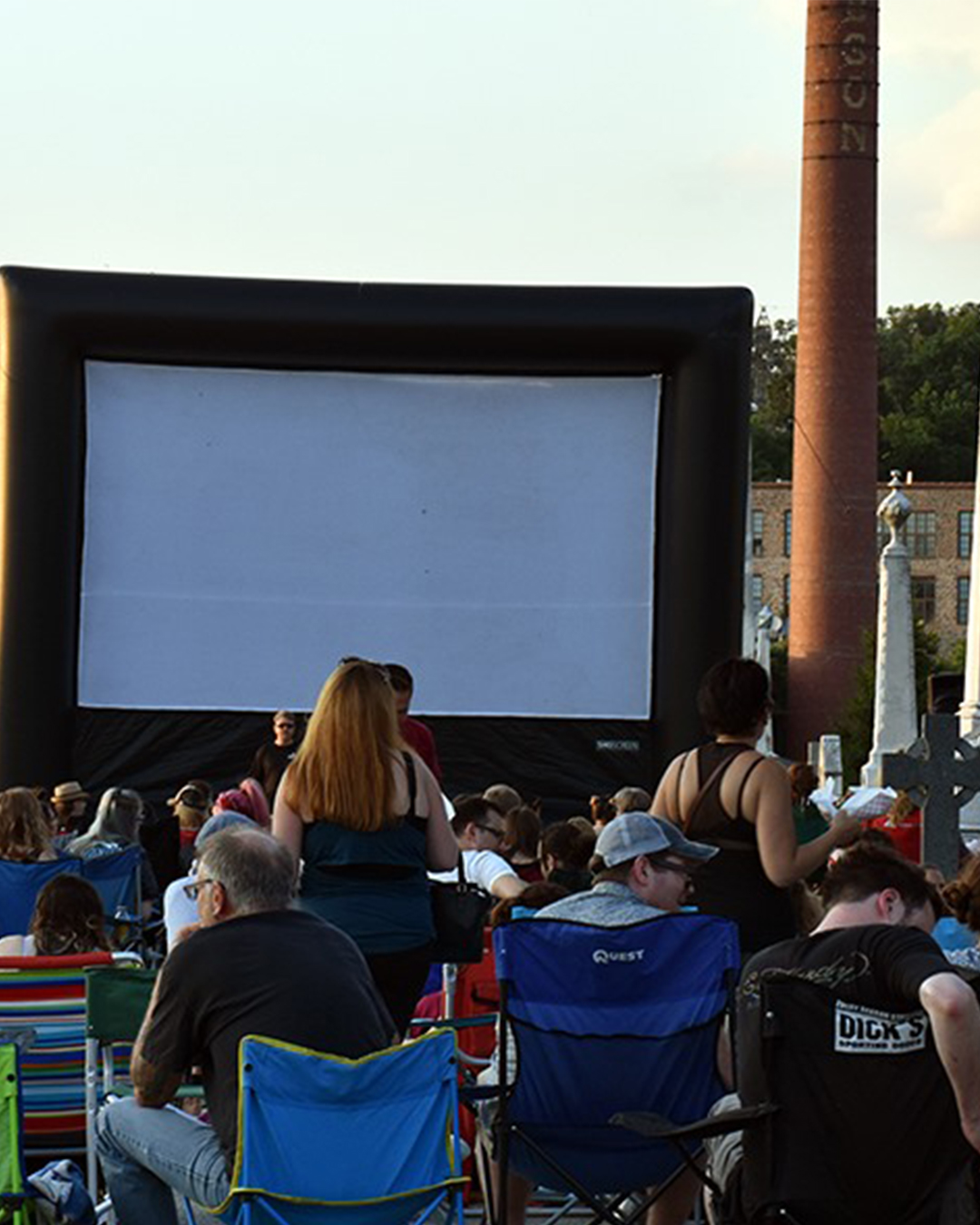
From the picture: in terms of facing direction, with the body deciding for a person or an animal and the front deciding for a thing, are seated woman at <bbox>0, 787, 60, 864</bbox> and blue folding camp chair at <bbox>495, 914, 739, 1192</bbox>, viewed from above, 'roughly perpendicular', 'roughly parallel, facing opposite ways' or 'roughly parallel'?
roughly parallel

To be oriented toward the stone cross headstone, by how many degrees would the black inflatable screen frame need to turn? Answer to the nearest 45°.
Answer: approximately 45° to its left

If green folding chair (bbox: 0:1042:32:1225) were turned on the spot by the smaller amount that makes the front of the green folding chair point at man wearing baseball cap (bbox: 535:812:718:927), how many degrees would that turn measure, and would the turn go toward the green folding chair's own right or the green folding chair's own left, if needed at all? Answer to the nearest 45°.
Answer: approximately 90° to the green folding chair's own right

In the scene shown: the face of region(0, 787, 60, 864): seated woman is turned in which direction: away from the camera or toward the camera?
away from the camera

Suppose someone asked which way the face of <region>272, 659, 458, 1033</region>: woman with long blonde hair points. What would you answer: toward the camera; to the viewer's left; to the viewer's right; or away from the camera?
away from the camera

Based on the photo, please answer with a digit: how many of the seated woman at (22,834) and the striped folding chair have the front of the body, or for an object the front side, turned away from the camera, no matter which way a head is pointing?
2

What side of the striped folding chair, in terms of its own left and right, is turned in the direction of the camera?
back

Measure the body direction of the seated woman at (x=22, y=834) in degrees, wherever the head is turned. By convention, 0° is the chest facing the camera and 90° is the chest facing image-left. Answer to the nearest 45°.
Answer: approximately 180°

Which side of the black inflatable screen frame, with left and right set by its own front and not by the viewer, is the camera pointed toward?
front

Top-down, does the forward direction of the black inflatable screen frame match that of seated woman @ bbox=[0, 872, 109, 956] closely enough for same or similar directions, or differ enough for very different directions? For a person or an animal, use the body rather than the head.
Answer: very different directions

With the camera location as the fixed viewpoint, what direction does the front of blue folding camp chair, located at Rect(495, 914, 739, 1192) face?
facing away from the viewer

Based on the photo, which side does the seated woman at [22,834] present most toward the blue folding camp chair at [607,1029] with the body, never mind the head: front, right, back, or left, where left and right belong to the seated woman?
back

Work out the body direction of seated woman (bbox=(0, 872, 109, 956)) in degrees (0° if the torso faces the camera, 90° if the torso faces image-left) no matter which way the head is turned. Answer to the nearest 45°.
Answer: approximately 180°

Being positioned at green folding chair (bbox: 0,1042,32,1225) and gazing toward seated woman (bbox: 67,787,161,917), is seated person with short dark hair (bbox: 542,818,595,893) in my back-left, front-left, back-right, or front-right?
front-right

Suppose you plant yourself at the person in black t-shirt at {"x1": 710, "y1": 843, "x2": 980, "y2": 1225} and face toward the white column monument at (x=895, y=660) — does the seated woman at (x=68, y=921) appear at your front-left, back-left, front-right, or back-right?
front-left

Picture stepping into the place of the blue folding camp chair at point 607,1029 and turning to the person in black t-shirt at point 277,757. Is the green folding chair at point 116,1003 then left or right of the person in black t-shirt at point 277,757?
left

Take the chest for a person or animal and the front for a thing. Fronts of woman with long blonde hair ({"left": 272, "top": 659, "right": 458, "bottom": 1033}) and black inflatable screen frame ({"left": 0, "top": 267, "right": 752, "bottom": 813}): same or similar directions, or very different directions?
very different directions

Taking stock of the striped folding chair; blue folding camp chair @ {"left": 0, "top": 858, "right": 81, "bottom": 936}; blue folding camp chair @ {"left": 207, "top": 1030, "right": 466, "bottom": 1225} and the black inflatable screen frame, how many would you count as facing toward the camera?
1

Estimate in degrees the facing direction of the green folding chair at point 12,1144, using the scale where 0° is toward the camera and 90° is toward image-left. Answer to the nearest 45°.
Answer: approximately 180°
